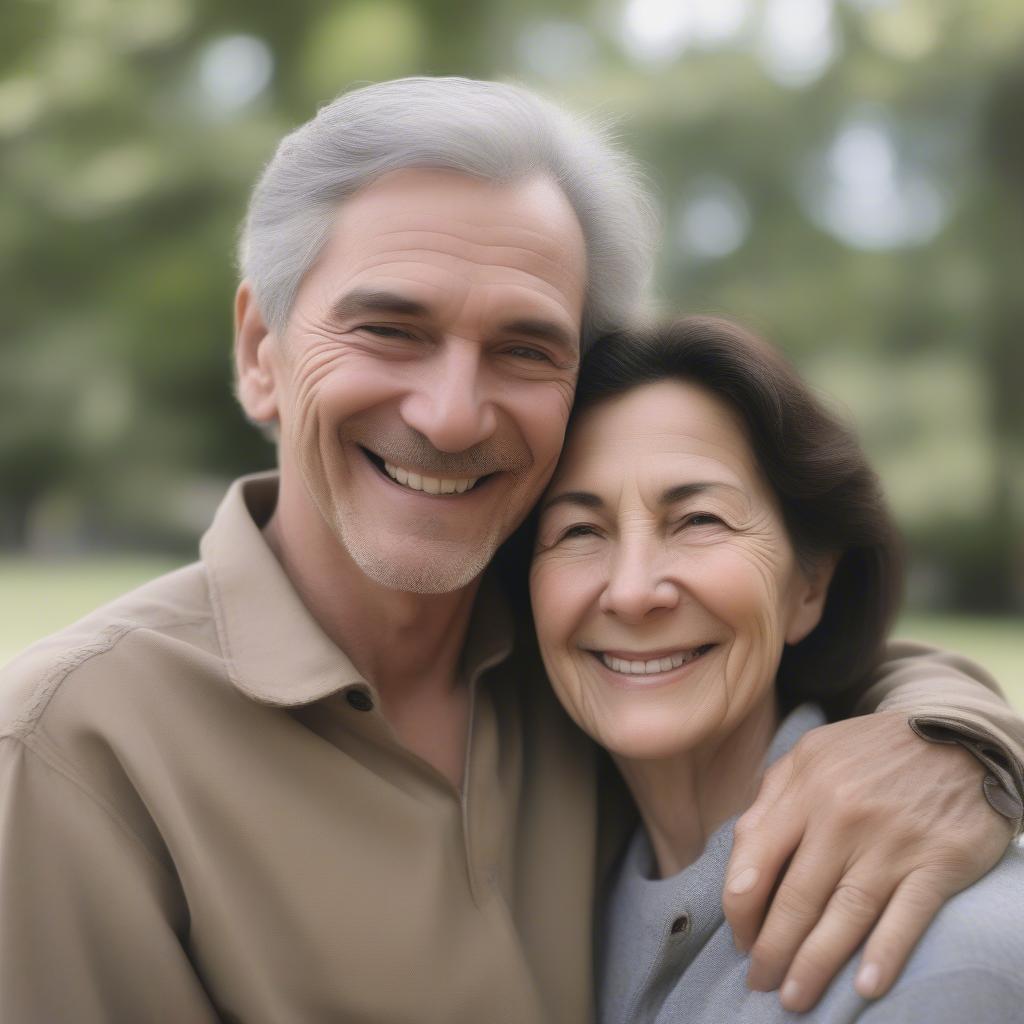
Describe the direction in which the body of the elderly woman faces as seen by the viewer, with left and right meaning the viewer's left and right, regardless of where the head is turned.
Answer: facing the viewer and to the left of the viewer
